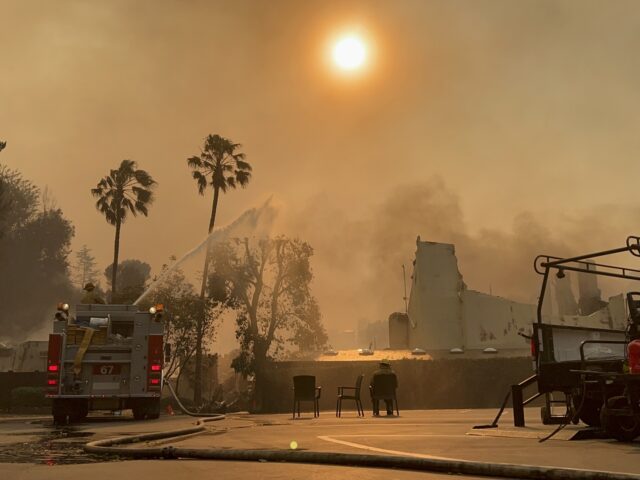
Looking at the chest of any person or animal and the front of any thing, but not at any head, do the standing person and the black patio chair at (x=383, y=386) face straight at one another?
no

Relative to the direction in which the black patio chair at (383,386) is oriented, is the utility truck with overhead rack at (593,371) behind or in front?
behind

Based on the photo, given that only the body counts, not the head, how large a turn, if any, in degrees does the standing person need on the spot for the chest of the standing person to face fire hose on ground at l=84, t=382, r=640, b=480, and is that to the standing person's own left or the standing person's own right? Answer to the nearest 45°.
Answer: approximately 180°

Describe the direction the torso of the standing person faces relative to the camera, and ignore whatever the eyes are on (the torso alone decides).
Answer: away from the camera

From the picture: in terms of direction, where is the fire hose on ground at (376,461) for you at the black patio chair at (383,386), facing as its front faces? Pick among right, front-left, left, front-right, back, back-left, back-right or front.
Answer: back-left

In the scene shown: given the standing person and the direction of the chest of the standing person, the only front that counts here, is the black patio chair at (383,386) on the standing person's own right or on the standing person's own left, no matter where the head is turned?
on the standing person's own right

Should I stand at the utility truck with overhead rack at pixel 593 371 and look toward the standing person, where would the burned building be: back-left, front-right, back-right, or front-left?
front-right

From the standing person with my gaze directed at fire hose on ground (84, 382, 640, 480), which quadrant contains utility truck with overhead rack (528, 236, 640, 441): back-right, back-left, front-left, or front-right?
front-left

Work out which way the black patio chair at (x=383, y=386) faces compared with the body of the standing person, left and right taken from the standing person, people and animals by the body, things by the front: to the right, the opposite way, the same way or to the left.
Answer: the same way

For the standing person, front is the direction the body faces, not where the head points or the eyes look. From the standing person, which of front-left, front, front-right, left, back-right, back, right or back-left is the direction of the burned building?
front-right

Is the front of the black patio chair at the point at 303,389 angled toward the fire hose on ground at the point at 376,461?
no

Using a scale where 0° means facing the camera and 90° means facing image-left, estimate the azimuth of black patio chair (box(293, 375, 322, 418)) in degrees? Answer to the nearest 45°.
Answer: approximately 225°

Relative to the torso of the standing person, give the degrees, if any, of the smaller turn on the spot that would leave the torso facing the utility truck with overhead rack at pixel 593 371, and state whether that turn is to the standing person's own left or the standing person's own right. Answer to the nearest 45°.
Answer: approximately 135° to the standing person's own right
